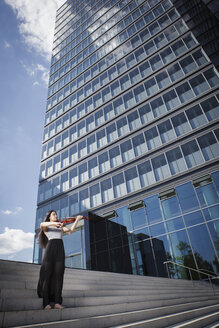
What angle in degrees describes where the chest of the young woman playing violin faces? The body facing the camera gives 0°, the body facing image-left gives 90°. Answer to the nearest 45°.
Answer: approximately 315°
